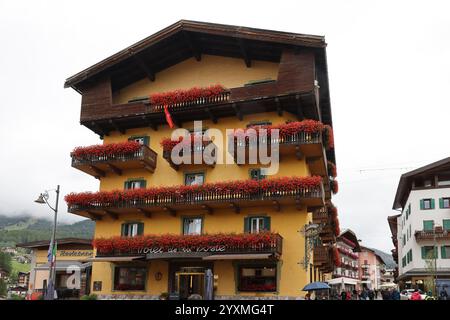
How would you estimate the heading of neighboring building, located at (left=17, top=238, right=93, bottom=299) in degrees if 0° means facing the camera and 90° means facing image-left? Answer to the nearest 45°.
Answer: approximately 0°

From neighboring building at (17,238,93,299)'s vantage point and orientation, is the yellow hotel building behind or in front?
in front
